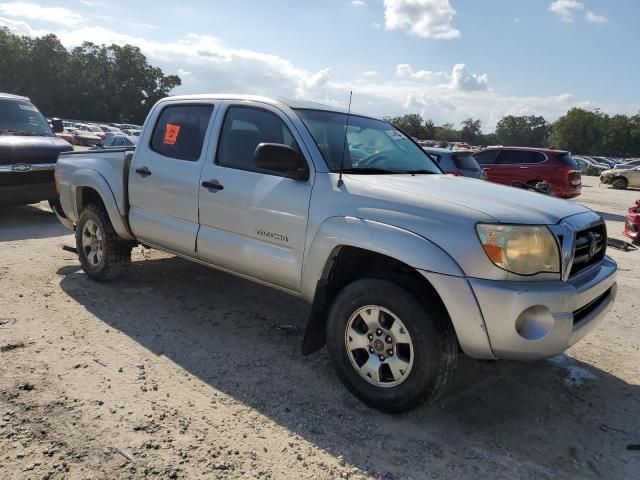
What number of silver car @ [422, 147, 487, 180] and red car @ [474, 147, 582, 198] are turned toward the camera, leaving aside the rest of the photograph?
0

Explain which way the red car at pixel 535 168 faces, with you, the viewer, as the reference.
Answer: facing away from the viewer and to the left of the viewer

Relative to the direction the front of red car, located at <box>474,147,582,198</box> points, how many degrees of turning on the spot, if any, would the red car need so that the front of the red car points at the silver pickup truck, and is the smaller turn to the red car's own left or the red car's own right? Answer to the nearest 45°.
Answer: approximately 135° to the red car's own left

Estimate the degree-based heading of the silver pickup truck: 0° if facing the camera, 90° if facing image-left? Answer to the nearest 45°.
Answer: approximately 315°

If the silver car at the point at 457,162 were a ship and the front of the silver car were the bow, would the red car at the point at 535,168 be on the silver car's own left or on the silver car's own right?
on the silver car's own right

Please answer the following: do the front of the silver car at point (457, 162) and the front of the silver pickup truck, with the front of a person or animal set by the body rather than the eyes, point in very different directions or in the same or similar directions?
very different directions

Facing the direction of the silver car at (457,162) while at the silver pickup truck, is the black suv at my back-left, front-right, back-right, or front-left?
front-left

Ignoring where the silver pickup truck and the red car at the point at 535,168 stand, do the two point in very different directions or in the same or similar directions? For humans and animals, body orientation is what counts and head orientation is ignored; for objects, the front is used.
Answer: very different directions

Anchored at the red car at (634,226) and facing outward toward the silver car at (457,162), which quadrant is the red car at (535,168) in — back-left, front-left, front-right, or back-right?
front-right

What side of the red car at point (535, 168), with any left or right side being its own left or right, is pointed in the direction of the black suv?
left

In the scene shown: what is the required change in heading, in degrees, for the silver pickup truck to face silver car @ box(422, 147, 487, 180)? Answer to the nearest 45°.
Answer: approximately 135° to its left

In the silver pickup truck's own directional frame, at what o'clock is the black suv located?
The black suv is roughly at 6 o'clock from the silver pickup truck.
